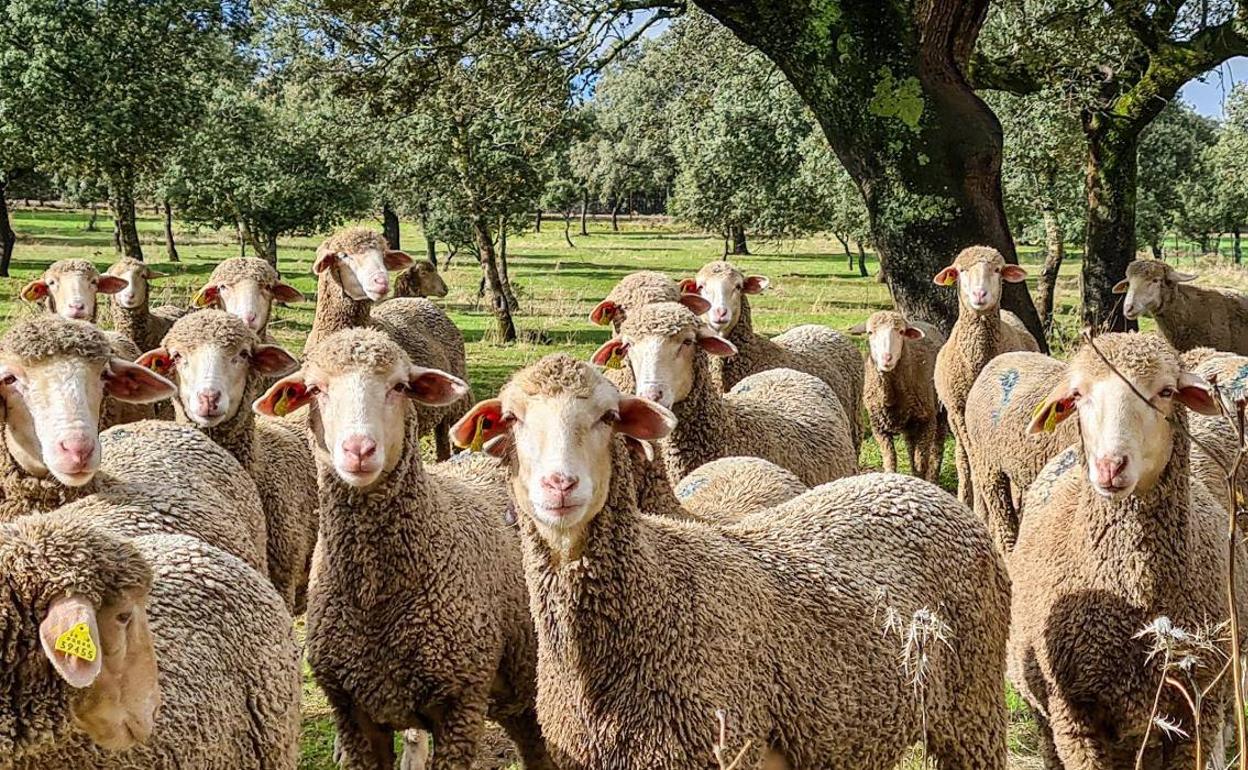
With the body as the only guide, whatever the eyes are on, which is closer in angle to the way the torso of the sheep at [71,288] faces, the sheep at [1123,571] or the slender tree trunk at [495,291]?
the sheep

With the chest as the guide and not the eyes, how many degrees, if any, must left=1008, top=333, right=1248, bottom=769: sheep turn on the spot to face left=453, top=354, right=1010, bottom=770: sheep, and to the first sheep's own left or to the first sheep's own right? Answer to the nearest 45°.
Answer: approximately 45° to the first sheep's own right

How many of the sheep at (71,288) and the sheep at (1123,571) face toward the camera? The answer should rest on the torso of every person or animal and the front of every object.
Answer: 2

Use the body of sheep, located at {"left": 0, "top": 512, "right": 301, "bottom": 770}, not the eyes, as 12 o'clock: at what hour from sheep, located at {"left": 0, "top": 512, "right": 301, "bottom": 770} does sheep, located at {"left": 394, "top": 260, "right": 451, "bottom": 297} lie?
sheep, located at {"left": 394, "top": 260, "right": 451, "bottom": 297} is roughly at 5 o'clock from sheep, located at {"left": 0, "top": 512, "right": 301, "bottom": 770}.

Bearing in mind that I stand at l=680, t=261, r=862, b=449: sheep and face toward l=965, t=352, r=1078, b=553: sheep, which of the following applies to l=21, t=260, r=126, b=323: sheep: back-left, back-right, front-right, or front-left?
back-right

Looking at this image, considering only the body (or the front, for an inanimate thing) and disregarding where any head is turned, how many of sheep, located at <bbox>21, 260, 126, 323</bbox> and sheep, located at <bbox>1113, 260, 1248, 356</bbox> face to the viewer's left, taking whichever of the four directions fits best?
1

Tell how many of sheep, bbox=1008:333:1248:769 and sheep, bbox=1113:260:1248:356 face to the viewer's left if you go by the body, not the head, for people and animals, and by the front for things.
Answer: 1

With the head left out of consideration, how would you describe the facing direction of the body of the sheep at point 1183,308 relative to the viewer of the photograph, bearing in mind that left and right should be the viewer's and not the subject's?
facing to the left of the viewer

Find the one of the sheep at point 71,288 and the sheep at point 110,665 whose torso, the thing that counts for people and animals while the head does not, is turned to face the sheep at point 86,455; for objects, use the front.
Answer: the sheep at point 71,288

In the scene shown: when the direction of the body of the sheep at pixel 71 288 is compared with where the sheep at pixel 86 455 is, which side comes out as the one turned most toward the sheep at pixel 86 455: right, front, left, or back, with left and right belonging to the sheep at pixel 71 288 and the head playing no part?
front

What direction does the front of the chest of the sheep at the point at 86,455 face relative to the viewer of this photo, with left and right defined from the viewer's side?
facing the viewer and to the left of the viewer

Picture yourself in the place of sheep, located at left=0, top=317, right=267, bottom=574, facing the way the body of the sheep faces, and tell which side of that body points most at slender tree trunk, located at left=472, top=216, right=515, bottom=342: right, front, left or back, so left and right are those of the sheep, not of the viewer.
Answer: back

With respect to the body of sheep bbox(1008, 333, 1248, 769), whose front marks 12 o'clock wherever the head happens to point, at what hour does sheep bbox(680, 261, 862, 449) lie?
sheep bbox(680, 261, 862, 449) is roughly at 5 o'clock from sheep bbox(1008, 333, 1248, 769).

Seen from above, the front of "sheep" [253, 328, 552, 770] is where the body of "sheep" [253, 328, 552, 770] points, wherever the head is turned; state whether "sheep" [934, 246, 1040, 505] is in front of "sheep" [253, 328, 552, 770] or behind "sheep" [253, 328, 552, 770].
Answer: behind

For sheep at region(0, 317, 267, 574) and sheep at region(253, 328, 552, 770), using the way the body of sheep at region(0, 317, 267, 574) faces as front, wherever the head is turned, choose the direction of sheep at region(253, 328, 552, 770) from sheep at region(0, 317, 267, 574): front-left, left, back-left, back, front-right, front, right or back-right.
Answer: left

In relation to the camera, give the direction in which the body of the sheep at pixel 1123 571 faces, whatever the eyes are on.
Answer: toward the camera
